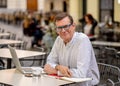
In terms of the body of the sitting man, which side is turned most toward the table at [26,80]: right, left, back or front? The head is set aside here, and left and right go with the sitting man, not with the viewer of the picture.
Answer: front

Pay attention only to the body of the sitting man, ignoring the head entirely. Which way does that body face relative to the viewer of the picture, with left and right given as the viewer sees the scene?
facing the viewer and to the left of the viewer
